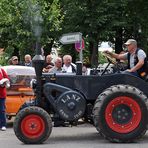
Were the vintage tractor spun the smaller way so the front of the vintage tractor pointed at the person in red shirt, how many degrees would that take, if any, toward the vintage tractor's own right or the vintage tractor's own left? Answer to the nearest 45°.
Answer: approximately 45° to the vintage tractor's own right

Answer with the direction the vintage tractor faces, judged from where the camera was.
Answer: facing to the left of the viewer
